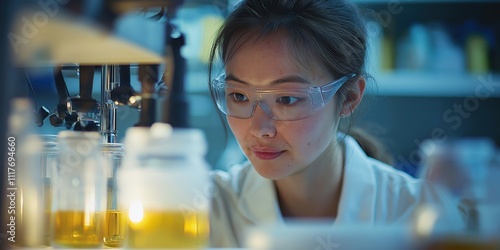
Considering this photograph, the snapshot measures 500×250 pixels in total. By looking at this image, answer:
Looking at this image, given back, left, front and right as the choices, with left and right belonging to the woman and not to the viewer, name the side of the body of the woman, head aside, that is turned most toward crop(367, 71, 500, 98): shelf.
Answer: back

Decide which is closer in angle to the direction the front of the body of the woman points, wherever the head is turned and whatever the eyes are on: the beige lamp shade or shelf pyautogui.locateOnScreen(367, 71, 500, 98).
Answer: the beige lamp shade

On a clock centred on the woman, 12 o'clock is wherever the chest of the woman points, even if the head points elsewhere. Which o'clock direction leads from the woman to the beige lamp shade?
The beige lamp shade is roughly at 12 o'clock from the woman.

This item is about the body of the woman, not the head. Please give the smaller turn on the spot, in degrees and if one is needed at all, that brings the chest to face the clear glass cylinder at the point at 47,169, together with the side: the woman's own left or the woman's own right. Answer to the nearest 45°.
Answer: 0° — they already face it

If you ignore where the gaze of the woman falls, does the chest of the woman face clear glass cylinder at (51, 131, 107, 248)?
yes

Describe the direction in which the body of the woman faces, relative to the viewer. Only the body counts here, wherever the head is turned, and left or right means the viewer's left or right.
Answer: facing the viewer and to the left of the viewer

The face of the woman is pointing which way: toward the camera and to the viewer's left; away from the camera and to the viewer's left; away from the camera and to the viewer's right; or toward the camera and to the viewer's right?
toward the camera and to the viewer's left
